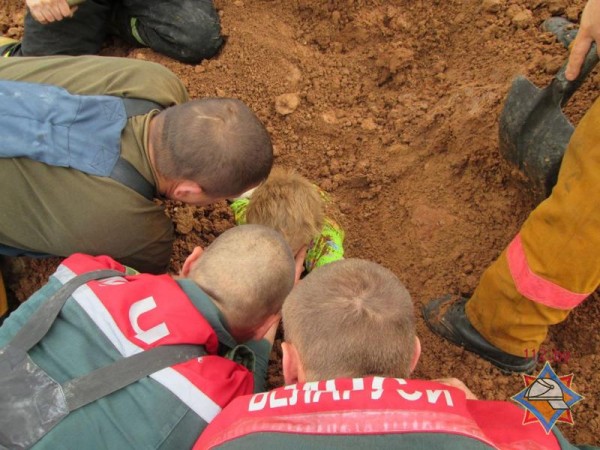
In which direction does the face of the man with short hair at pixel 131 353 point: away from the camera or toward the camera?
away from the camera

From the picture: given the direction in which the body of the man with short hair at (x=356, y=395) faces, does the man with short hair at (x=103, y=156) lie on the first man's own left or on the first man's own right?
on the first man's own left

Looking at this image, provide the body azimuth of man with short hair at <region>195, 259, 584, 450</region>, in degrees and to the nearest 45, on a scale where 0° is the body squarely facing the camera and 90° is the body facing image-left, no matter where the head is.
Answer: approximately 180°

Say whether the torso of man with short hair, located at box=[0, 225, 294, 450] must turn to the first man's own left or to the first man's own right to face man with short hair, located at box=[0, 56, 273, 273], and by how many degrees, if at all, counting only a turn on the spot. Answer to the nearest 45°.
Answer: approximately 45° to the first man's own left

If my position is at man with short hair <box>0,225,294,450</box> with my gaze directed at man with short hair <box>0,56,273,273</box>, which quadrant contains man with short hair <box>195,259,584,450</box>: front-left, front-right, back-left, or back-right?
back-right

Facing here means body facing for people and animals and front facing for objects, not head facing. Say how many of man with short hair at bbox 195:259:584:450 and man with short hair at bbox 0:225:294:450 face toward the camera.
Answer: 0

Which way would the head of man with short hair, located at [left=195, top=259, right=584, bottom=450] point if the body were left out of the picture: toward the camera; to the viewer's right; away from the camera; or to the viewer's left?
away from the camera

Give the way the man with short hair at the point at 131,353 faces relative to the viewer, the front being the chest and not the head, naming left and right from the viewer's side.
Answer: facing away from the viewer and to the right of the viewer
